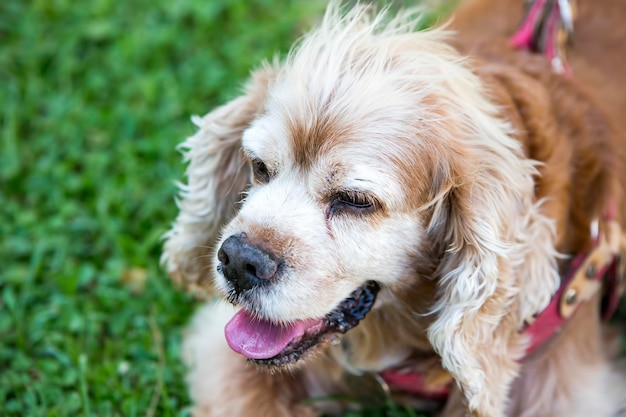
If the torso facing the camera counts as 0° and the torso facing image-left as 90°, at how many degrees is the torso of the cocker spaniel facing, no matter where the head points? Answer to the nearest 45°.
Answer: approximately 45°
